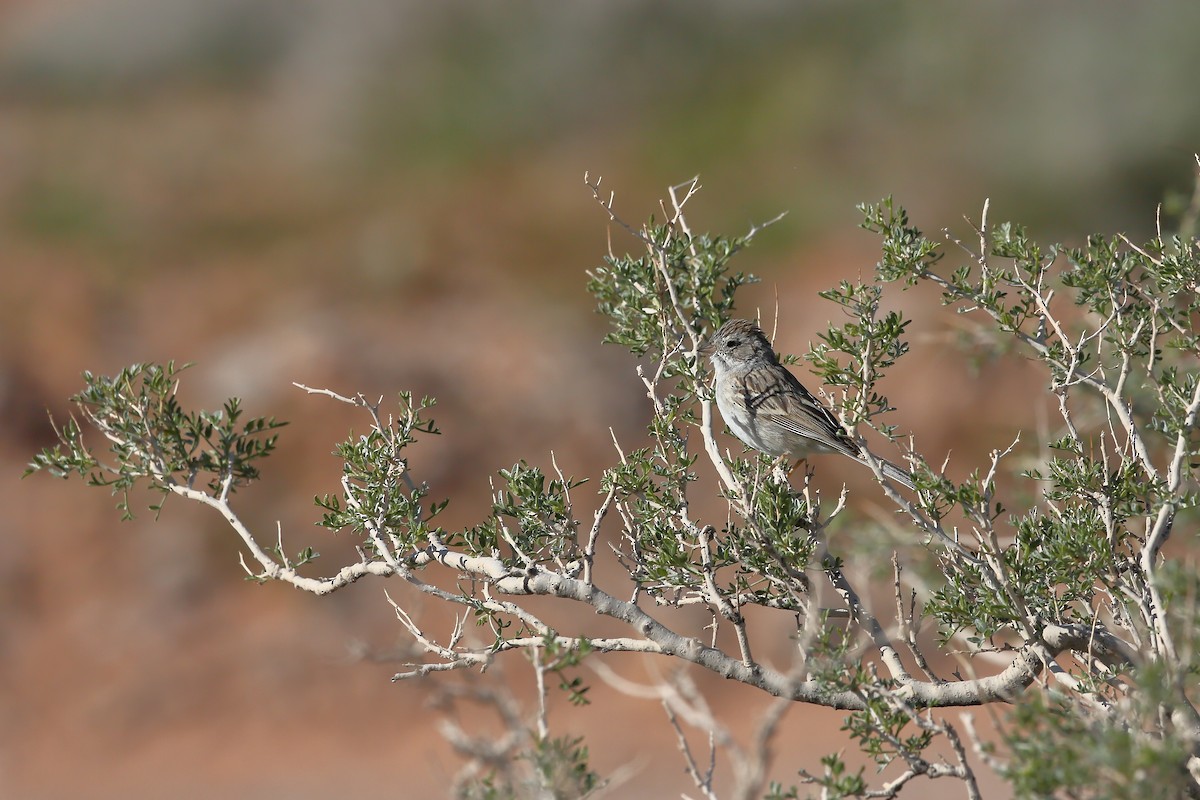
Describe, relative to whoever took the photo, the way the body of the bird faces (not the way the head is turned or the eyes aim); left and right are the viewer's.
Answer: facing to the left of the viewer
